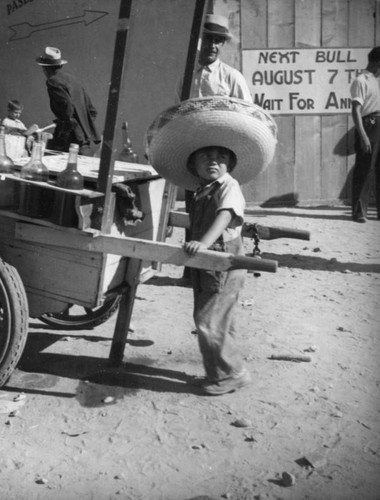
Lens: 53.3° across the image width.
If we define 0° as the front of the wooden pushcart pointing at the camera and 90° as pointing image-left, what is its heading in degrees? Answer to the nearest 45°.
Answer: approximately 135°

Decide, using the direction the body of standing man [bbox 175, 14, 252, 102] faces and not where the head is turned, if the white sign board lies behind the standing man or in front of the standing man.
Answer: behind

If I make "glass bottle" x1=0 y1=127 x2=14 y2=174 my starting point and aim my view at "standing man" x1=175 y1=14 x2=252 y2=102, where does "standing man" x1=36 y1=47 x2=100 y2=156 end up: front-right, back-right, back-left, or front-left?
front-left

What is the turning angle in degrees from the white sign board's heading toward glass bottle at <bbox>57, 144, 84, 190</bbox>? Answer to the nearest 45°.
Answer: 0° — it already faces it

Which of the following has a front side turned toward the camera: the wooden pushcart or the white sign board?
the white sign board

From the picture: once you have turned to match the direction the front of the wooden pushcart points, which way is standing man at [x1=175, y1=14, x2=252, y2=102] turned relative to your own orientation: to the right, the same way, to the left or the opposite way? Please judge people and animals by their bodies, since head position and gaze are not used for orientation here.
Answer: to the left

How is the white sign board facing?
toward the camera

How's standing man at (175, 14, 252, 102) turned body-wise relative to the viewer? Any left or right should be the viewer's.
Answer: facing the viewer and to the left of the viewer

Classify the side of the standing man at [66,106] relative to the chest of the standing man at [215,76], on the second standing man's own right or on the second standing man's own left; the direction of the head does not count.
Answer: on the second standing man's own right

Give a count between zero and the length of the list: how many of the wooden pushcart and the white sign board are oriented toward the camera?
1

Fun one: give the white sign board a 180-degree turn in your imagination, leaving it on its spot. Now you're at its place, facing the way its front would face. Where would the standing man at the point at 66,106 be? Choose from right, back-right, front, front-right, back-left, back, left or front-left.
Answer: back-left

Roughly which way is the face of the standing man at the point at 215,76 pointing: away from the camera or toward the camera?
toward the camera

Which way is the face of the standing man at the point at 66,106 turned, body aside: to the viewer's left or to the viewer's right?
to the viewer's left
